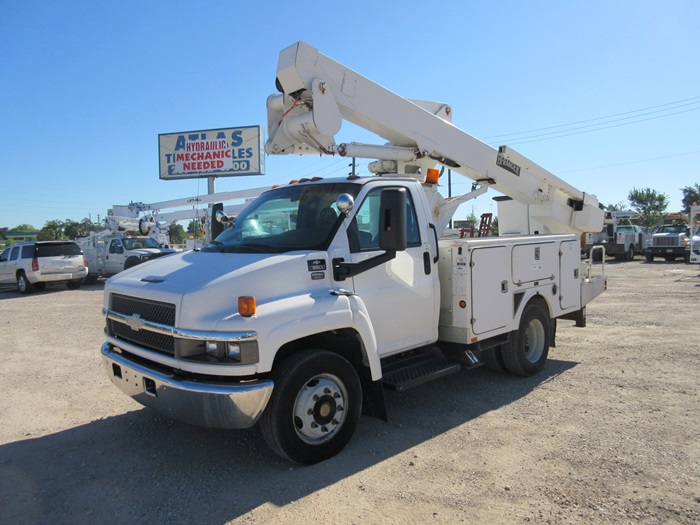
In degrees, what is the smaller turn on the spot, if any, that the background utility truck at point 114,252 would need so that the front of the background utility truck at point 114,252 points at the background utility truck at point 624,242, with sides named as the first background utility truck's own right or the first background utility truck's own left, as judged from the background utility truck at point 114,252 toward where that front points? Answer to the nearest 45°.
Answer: approximately 45° to the first background utility truck's own left

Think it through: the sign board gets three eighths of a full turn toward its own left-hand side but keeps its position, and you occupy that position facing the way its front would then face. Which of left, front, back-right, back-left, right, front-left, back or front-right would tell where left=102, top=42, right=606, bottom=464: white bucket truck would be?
back-right

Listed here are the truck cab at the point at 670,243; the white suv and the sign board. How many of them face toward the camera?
2

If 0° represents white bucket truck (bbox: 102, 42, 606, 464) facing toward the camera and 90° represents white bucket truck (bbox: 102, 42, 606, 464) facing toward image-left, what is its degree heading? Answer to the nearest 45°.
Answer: approximately 45°

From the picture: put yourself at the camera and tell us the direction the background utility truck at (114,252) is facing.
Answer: facing the viewer and to the right of the viewer

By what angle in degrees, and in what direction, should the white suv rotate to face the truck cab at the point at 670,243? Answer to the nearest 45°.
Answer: approximately 135° to its right

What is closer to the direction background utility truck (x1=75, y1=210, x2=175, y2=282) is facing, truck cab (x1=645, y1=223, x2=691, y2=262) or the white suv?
the truck cab

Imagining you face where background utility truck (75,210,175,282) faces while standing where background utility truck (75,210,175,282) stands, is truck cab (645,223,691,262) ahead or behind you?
ahead

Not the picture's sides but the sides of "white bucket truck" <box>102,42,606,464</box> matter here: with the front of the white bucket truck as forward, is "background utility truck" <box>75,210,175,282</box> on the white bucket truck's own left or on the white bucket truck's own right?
on the white bucket truck's own right

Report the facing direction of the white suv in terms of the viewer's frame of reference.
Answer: facing away from the viewer and to the left of the viewer

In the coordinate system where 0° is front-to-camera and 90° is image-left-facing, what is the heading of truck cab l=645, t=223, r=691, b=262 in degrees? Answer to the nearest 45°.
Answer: approximately 0°
